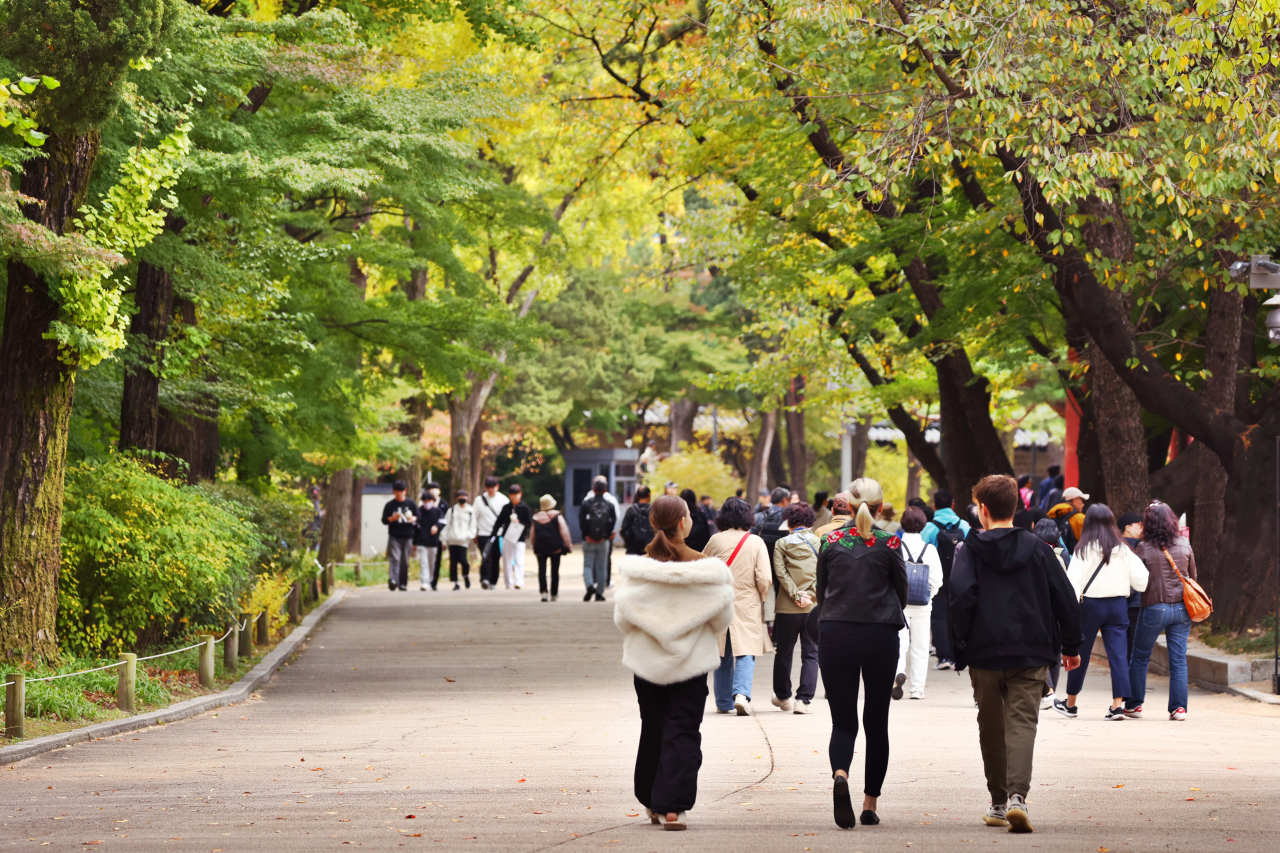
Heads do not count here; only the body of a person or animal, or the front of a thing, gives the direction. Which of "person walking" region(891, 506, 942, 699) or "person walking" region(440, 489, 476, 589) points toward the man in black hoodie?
"person walking" region(440, 489, 476, 589)

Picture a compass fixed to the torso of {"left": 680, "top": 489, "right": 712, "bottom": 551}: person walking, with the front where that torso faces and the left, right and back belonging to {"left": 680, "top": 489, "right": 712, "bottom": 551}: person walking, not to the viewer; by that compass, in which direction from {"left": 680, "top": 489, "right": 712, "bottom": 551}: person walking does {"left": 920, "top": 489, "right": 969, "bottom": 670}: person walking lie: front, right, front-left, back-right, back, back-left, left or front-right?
back-right

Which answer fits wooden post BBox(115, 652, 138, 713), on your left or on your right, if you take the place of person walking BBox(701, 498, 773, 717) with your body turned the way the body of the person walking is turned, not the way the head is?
on your left

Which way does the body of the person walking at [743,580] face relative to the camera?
away from the camera

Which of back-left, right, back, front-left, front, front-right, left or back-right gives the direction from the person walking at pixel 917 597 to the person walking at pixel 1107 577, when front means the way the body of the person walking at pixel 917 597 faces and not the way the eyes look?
back-right

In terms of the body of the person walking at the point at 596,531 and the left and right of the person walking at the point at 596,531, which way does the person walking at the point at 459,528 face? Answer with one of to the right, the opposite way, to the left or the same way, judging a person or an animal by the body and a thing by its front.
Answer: the opposite way

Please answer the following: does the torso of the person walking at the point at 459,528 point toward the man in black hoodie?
yes

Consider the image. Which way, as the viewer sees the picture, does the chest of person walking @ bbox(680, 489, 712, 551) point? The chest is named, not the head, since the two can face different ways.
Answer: away from the camera

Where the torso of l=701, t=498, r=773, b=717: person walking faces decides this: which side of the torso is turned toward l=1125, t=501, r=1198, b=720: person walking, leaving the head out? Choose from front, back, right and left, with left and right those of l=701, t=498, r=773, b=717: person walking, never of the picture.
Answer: right

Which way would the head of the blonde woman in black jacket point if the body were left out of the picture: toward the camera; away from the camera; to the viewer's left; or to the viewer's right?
away from the camera
